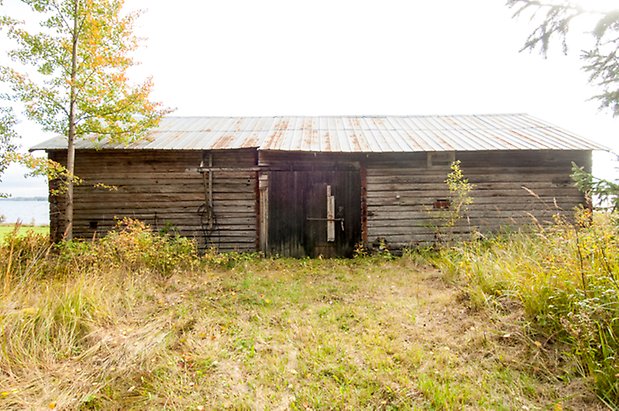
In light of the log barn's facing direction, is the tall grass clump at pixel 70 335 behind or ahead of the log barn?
ahead

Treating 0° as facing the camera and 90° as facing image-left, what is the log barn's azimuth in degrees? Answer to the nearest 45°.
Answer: approximately 0°

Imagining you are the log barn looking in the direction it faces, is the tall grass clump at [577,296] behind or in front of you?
in front
